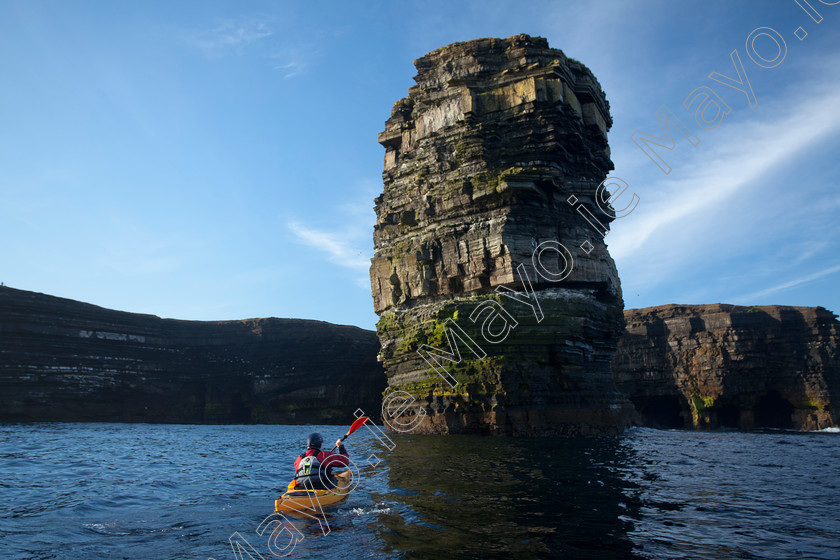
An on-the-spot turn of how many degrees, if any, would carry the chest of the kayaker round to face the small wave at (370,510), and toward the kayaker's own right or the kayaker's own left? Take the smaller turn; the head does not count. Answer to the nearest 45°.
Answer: approximately 90° to the kayaker's own right

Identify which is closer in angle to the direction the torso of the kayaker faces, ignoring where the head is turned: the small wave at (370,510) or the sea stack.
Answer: the sea stack

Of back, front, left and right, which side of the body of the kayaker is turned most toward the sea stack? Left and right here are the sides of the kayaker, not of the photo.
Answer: front

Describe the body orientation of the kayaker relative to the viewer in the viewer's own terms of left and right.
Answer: facing away from the viewer and to the right of the viewer
